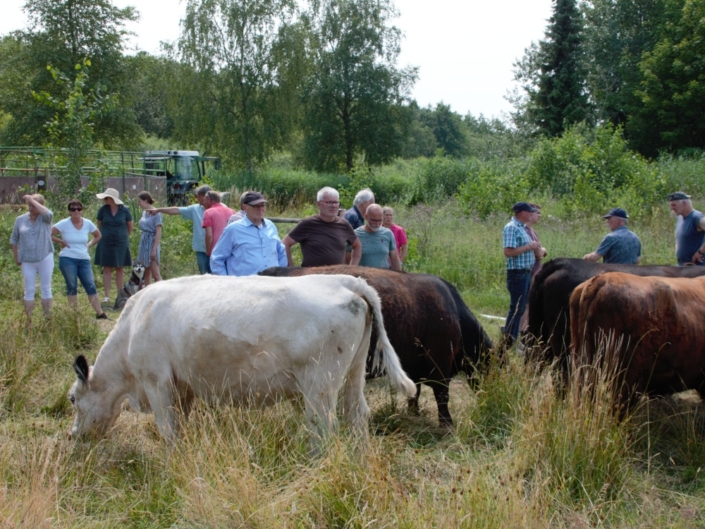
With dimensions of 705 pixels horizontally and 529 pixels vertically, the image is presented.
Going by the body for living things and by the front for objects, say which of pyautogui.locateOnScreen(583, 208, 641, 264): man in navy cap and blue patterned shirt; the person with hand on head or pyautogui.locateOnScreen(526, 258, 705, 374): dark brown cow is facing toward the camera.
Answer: the person with hand on head

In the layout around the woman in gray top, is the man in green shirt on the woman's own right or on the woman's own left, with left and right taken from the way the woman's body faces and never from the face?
on the woman's own left

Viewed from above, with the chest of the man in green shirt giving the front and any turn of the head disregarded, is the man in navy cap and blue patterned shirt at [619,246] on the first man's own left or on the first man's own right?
on the first man's own left

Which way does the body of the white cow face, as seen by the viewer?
to the viewer's left

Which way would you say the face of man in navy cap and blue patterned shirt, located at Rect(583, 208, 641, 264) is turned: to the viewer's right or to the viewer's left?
to the viewer's left

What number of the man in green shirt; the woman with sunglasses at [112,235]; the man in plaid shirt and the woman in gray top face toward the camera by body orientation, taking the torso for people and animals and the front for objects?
3

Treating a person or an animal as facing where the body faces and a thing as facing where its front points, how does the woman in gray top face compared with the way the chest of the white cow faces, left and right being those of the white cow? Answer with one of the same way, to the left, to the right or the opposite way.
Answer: to the left

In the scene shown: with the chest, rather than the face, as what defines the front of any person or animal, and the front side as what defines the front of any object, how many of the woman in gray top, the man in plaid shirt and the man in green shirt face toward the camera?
2

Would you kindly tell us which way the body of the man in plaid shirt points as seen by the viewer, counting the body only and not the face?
to the viewer's right

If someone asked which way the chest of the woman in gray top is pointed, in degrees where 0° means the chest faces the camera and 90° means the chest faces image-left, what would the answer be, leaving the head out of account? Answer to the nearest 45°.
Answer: approximately 0°

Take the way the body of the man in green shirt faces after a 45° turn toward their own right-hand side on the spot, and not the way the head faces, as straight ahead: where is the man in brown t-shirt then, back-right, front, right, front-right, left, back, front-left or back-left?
front

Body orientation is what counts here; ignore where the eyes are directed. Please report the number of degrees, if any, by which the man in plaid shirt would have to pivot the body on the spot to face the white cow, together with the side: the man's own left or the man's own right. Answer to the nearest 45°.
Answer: approximately 135° to the man's own right

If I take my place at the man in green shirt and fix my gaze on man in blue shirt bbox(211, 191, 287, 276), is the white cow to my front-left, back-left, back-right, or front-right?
front-left

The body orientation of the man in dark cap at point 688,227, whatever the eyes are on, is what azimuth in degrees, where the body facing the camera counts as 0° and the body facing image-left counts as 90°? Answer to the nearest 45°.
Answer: approximately 45°

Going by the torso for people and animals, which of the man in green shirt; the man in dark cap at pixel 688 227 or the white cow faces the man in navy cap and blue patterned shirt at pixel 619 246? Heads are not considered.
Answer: the man in dark cap

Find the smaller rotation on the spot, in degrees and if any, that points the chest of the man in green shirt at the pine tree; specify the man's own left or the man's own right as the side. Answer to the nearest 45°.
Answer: approximately 180°
